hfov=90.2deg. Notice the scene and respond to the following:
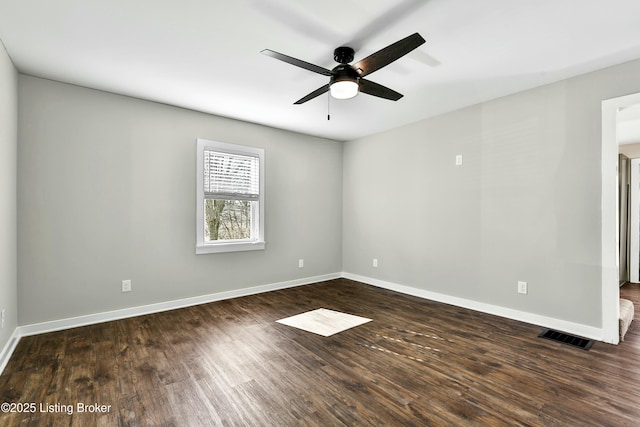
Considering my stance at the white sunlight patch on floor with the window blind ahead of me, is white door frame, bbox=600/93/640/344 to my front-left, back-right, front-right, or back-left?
back-right

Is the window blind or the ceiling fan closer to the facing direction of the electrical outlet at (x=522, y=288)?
the ceiling fan

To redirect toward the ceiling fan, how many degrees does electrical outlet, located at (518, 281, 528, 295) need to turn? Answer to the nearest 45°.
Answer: approximately 45° to its right

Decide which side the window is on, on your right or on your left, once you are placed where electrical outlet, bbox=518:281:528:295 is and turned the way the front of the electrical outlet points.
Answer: on your right

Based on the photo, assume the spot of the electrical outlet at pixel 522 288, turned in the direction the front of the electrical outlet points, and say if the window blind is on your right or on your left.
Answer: on your right

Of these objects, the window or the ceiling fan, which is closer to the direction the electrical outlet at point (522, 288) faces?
the ceiling fan
